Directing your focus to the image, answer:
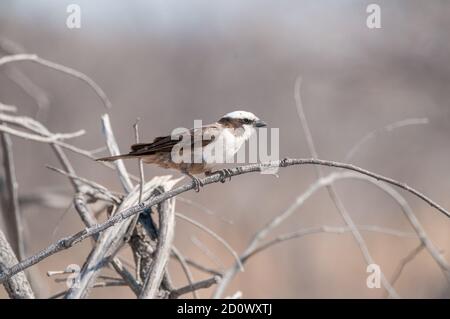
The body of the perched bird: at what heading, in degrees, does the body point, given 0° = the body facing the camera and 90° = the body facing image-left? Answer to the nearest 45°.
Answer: approximately 270°
